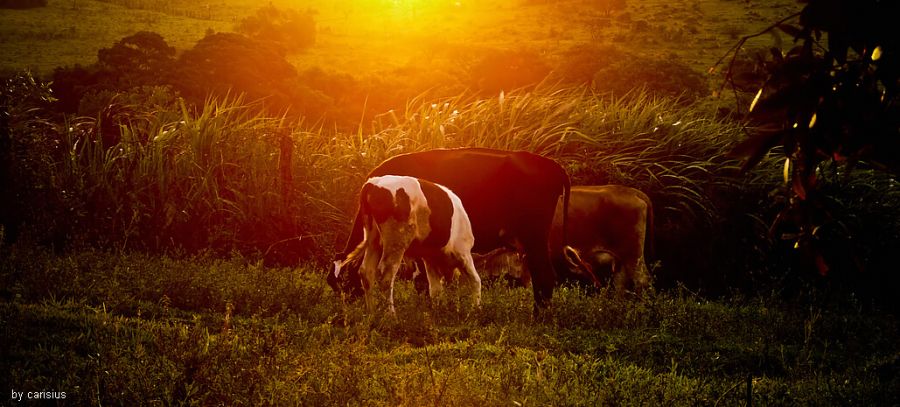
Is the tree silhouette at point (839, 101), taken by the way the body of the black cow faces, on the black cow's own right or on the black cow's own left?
on the black cow's own left

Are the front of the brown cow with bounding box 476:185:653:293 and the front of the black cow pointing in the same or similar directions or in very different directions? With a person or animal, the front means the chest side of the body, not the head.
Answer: same or similar directions

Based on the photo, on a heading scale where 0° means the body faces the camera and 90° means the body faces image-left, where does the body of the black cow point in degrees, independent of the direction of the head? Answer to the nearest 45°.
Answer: approximately 90°

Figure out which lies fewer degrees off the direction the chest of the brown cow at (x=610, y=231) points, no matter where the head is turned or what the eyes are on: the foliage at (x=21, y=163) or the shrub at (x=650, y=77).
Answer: the foliage

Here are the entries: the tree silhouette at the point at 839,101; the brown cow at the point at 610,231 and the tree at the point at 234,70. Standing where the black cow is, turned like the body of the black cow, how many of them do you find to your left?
1

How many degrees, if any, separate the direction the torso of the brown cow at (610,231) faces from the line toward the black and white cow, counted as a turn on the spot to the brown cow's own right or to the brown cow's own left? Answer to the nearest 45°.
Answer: approximately 45° to the brown cow's own left

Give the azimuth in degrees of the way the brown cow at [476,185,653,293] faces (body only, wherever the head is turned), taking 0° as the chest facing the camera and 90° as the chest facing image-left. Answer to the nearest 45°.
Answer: approximately 90°

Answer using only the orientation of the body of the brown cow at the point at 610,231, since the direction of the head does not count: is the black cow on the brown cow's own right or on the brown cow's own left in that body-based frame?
on the brown cow's own left
